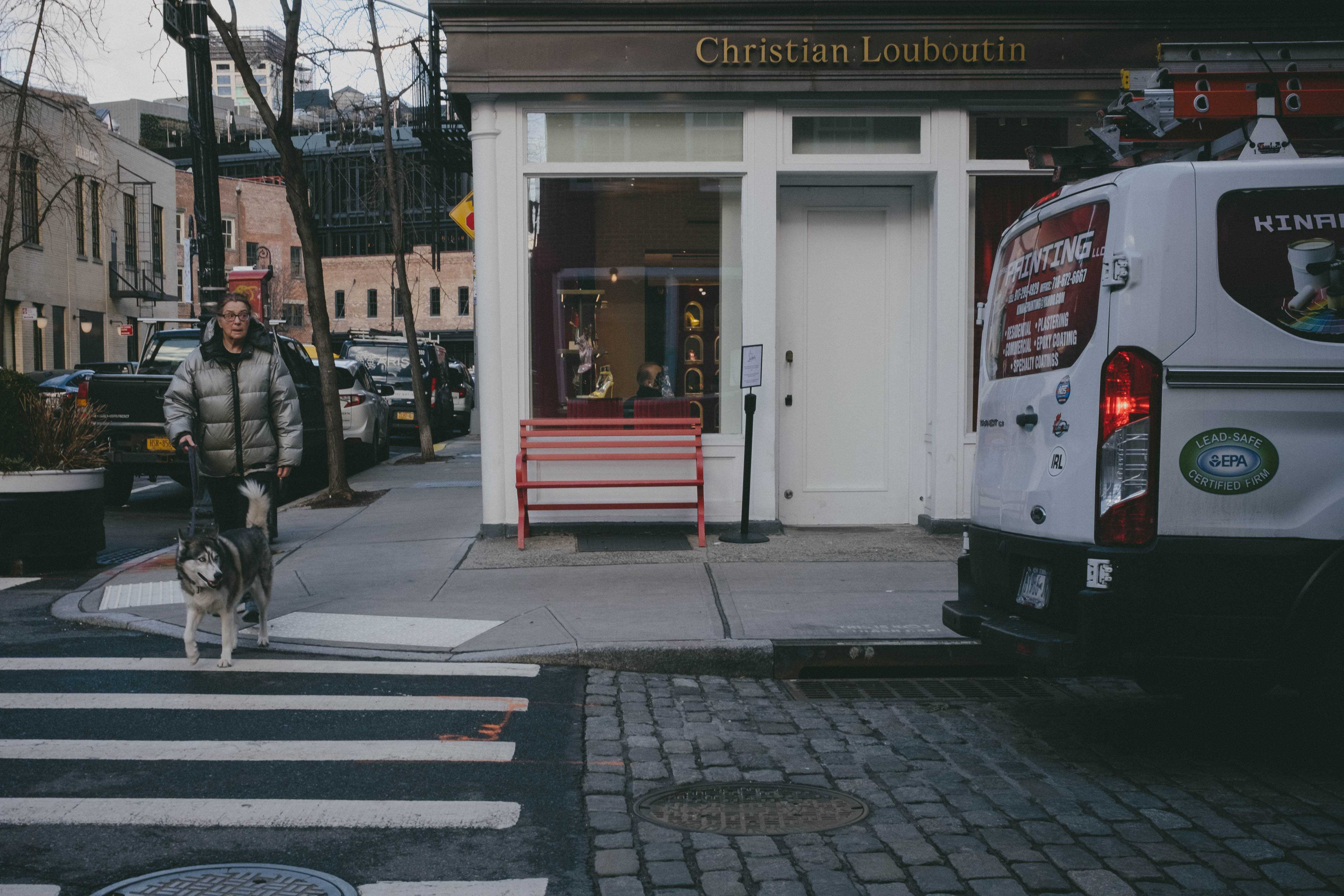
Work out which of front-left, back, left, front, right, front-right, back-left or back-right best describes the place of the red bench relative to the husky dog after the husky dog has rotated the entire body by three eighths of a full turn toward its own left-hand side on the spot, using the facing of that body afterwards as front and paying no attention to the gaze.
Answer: front-left

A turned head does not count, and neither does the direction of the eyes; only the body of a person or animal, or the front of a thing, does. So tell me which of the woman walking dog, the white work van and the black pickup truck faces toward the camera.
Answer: the woman walking dog

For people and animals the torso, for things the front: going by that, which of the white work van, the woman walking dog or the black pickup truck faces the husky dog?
the woman walking dog

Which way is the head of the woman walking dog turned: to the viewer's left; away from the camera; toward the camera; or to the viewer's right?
toward the camera

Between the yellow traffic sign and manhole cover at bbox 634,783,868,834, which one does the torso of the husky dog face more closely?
the manhole cover

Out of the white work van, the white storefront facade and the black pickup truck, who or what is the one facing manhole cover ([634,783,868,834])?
the white storefront facade

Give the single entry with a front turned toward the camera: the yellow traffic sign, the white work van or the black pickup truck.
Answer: the yellow traffic sign

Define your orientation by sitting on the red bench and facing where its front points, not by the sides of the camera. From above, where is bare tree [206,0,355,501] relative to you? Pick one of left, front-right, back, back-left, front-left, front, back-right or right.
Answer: back-right

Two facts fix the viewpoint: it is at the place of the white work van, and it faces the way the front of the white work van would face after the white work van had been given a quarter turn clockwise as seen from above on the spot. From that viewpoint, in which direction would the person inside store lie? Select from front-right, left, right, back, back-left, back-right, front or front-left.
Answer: back

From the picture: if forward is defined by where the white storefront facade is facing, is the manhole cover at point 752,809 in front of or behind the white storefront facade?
in front

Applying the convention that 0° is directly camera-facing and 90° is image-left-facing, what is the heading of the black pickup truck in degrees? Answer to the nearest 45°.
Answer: approximately 225°

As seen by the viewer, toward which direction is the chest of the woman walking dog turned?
toward the camera

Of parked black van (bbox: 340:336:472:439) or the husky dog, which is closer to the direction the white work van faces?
the parked black van

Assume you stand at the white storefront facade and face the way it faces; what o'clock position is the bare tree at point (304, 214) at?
The bare tree is roughly at 4 o'clock from the white storefront facade.

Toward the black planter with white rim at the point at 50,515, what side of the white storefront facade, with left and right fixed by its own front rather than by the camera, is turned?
right

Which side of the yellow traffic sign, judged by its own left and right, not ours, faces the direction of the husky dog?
front

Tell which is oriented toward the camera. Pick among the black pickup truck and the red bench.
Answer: the red bench

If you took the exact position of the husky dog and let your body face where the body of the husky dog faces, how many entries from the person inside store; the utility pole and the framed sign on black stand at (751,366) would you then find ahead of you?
0

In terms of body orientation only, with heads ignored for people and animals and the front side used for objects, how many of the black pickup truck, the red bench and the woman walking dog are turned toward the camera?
2

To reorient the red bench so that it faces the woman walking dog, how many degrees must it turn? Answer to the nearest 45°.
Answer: approximately 45° to its right
